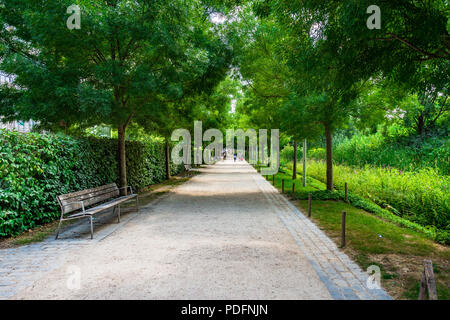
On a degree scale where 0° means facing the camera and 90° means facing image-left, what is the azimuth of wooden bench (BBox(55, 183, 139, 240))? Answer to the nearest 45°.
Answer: approximately 315°

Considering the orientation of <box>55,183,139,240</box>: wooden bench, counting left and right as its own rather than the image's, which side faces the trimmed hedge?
back

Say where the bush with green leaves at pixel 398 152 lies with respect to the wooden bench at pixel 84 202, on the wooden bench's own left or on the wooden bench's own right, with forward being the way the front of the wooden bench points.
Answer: on the wooden bench's own left

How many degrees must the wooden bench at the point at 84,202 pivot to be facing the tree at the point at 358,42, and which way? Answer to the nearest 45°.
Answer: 0° — it already faces it

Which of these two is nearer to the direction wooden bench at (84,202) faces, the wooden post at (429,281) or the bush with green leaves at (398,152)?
the wooden post

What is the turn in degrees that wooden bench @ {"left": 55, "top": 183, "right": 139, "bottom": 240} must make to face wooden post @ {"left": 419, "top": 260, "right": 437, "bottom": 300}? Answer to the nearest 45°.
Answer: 0° — it already faces it
